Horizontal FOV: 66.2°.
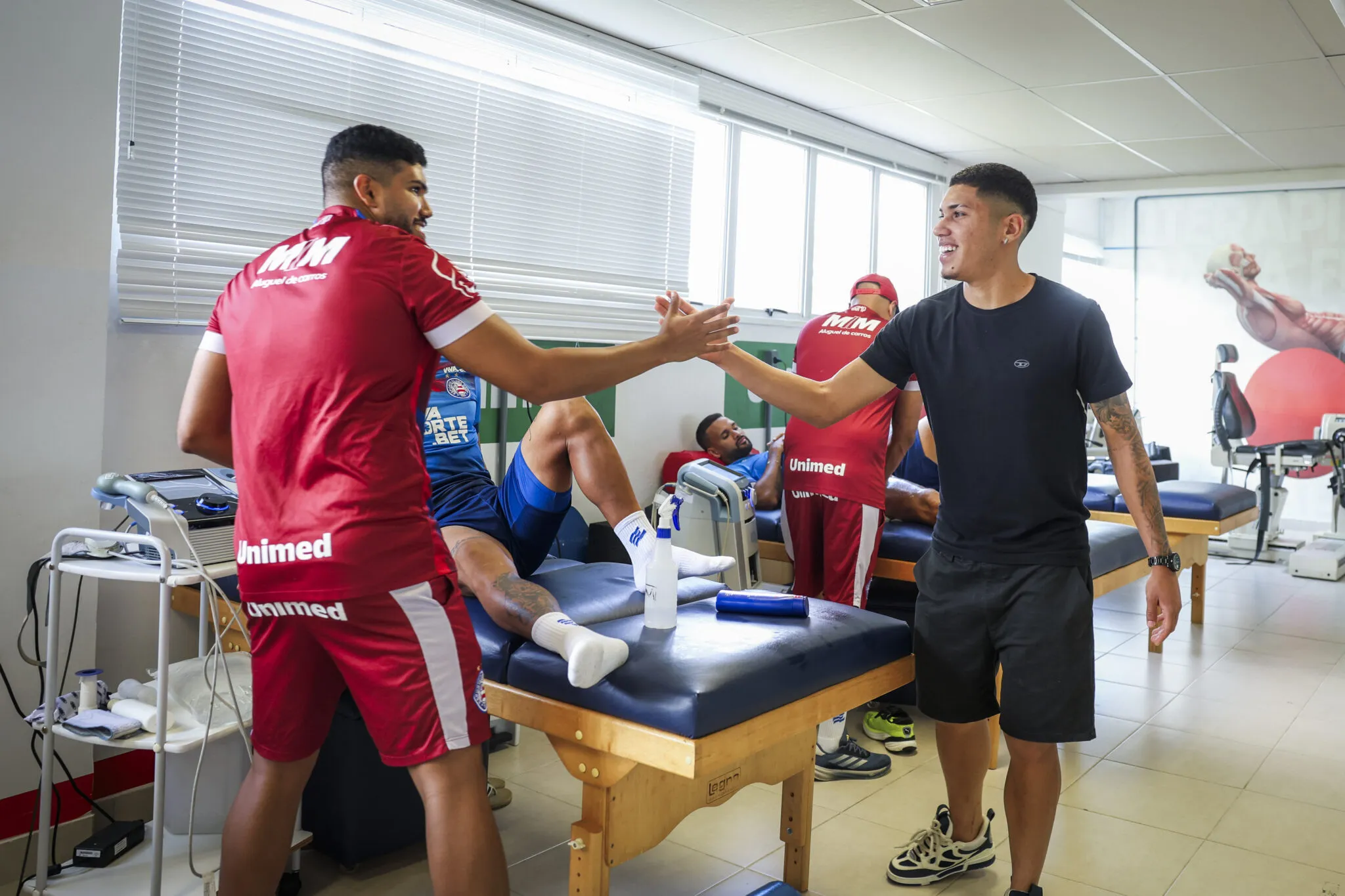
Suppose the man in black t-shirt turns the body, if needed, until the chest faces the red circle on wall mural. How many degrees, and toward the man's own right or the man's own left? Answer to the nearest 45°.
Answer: approximately 135° to the man's own right

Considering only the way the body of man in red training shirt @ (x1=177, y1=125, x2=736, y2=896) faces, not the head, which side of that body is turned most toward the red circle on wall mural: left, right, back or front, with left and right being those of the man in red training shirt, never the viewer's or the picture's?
front

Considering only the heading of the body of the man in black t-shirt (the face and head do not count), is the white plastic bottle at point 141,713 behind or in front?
in front

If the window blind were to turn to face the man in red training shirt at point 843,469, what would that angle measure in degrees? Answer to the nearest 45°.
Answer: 0° — it already faces them

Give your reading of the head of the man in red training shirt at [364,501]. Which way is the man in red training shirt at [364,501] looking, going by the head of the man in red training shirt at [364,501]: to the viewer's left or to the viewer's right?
to the viewer's right

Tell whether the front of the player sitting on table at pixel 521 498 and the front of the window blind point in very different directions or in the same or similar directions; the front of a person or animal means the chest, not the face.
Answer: same or similar directions

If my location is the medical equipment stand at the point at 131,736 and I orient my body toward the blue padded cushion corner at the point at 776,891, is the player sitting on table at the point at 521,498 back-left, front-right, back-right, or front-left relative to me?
front-left

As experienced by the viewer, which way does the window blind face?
facing the viewer and to the right of the viewer

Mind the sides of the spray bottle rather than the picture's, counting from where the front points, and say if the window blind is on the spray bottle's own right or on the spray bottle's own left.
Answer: on the spray bottle's own left

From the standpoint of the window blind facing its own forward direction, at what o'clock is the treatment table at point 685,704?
The treatment table is roughly at 1 o'clock from the window blind.

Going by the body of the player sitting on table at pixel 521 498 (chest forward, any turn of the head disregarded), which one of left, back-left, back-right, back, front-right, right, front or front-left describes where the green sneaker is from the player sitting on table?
left

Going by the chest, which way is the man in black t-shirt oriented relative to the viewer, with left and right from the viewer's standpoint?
facing the viewer and to the left of the viewer
